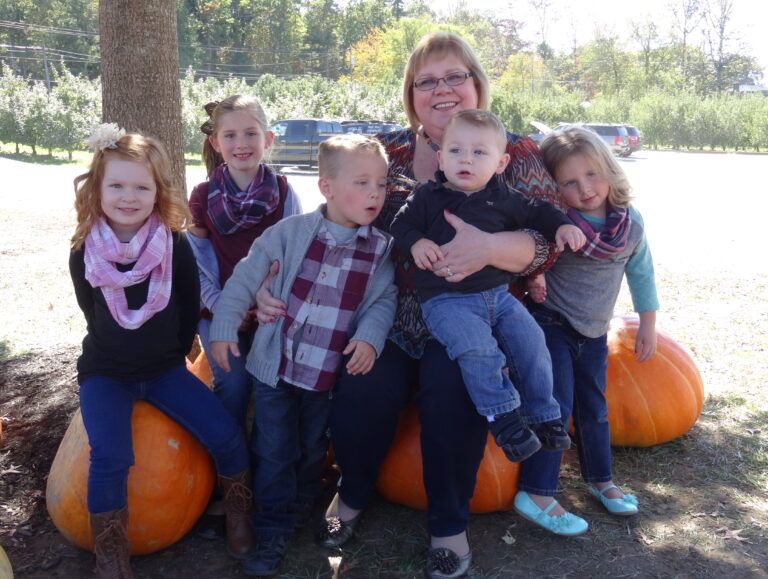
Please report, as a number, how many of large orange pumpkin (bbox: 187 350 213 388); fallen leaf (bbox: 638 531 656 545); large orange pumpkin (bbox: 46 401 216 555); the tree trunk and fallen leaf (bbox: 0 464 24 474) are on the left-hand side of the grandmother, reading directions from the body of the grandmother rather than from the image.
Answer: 1

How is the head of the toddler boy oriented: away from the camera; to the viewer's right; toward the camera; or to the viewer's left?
toward the camera

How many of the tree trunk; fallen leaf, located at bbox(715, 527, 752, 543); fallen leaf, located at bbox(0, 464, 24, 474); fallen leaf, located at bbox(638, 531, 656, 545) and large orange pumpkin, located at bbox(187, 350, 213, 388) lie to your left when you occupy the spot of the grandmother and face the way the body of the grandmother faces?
2

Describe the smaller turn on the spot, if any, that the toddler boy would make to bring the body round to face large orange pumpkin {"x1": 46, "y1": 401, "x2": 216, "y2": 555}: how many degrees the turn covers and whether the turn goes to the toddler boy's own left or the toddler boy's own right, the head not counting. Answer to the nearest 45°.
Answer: approximately 90° to the toddler boy's own right

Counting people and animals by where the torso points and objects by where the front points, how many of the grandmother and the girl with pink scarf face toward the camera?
2

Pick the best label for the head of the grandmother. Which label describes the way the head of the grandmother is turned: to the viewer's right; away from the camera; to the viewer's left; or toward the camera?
toward the camera

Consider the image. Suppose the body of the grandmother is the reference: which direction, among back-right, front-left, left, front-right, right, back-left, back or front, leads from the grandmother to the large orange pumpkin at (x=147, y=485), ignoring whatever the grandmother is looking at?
right

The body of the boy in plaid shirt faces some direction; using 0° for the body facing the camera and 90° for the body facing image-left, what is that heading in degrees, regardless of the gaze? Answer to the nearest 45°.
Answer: approximately 315°

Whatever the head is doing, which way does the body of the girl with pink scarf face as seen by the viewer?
toward the camera

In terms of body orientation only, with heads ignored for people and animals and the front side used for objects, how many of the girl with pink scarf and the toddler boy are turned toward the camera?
2

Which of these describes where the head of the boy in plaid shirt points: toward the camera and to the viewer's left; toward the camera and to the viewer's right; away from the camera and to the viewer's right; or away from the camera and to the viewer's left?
toward the camera and to the viewer's right

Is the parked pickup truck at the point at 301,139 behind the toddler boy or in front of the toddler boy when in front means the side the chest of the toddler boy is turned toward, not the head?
behind
